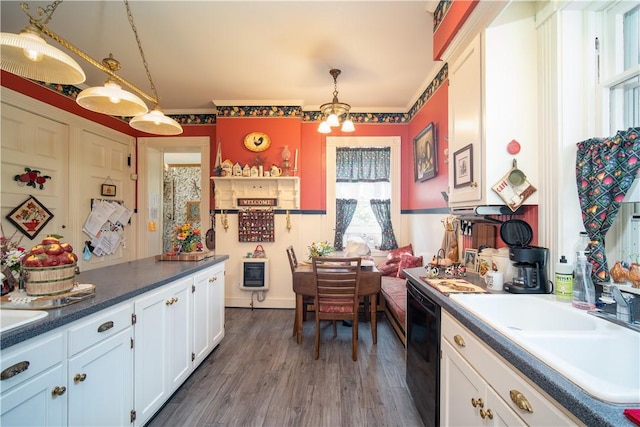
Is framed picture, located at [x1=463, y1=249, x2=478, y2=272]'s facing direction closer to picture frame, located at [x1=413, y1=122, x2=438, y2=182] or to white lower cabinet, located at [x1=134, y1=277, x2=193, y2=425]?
the white lower cabinet

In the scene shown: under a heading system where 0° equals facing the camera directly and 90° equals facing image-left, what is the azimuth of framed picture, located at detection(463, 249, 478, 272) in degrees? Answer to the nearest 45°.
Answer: approximately 45°

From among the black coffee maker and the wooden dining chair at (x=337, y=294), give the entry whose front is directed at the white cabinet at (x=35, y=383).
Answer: the black coffee maker

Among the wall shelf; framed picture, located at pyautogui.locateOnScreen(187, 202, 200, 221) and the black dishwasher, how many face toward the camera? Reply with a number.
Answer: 2

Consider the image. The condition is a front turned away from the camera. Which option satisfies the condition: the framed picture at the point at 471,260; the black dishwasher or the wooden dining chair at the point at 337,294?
the wooden dining chair

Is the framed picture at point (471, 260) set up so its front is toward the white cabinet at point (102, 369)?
yes

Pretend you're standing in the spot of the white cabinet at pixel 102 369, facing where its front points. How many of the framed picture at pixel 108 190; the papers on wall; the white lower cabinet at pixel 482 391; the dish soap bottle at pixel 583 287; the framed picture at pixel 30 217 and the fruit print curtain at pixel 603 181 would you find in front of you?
3

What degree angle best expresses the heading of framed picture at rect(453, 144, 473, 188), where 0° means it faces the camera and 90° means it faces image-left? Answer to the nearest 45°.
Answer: approximately 45°

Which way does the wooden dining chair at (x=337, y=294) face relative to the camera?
away from the camera

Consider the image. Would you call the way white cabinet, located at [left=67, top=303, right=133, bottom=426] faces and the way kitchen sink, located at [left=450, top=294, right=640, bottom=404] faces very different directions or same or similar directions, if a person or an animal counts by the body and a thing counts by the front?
very different directions

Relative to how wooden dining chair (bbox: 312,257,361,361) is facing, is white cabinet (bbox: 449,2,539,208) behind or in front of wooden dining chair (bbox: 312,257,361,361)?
behind

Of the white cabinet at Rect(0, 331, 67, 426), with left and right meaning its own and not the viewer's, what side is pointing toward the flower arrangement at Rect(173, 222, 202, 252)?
left

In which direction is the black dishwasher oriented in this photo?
to the viewer's left

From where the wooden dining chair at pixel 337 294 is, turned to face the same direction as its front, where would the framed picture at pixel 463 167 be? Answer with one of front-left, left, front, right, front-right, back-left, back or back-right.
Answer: back-right

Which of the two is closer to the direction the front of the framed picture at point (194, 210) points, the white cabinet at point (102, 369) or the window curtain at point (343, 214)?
the white cabinet
